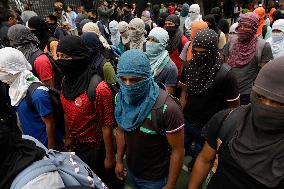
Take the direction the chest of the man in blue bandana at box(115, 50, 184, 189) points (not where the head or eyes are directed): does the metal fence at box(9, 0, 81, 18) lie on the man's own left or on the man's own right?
on the man's own right

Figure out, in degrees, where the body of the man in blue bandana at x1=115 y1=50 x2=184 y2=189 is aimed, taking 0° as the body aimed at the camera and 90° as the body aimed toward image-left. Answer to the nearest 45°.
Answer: approximately 45°
